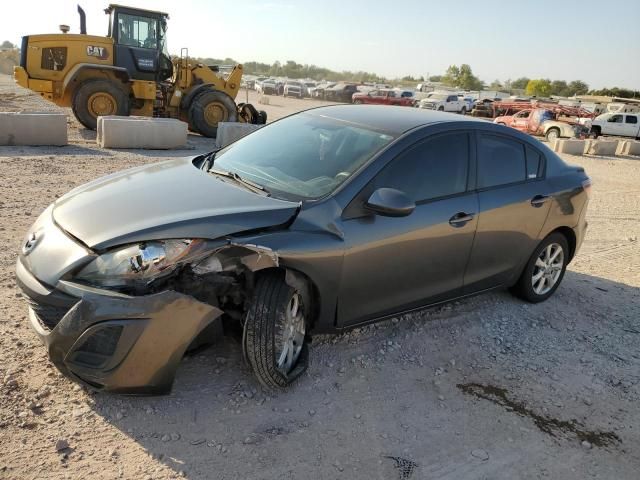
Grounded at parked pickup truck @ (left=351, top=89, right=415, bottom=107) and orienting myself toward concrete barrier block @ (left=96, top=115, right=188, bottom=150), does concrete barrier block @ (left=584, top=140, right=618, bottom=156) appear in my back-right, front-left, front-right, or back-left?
front-left

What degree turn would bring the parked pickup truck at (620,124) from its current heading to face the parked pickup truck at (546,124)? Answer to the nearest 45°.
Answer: approximately 45° to its left

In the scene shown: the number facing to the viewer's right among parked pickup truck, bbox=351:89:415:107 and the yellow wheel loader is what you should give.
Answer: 1

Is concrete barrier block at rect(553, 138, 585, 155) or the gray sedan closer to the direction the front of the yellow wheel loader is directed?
the concrete barrier block

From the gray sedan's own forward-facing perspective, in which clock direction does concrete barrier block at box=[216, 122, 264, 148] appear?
The concrete barrier block is roughly at 4 o'clock from the gray sedan.

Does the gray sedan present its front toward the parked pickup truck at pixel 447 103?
no

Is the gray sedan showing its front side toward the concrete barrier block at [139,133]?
no

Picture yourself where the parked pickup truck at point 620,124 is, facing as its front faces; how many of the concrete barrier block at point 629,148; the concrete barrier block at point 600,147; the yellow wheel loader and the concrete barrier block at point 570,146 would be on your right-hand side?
0

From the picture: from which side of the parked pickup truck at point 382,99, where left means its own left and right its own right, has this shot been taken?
left

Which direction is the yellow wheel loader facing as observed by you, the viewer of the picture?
facing to the right of the viewer

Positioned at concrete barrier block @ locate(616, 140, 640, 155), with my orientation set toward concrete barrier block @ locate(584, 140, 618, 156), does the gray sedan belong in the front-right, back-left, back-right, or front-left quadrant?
front-left

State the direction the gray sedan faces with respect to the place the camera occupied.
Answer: facing the viewer and to the left of the viewer

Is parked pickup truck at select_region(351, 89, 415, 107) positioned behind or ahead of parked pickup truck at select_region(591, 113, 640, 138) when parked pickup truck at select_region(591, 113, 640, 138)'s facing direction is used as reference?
ahead

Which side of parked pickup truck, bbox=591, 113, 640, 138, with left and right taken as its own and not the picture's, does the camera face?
left

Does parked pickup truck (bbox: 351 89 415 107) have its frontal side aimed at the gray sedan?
no

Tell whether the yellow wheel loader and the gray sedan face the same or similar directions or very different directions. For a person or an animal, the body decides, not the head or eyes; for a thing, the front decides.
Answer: very different directions

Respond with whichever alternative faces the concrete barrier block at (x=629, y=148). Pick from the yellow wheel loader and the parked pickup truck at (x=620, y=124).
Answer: the yellow wheel loader

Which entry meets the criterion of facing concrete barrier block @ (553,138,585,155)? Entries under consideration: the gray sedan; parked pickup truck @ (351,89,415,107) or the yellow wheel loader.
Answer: the yellow wheel loader
